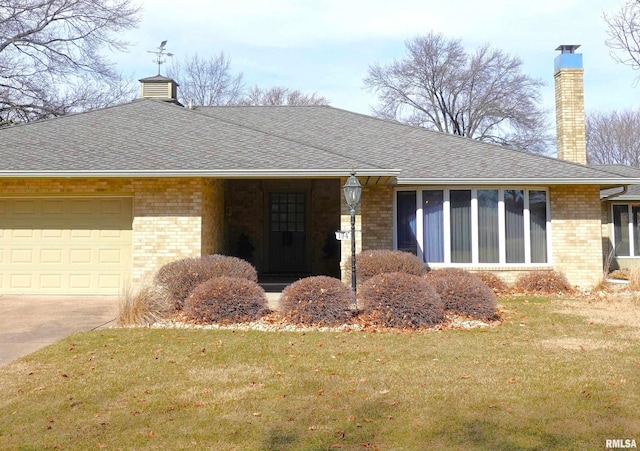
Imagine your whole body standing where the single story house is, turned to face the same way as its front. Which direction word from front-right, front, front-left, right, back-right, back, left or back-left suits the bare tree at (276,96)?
back

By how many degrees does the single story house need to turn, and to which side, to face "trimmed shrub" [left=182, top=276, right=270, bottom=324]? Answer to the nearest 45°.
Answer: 0° — it already faces it

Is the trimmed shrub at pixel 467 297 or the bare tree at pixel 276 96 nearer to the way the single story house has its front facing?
the trimmed shrub

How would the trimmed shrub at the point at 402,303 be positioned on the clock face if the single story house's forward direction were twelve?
The trimmed shrub is roughly at 11 o'clock from the single story house.

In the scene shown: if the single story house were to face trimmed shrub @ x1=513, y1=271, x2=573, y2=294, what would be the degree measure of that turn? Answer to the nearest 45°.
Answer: approximately 90° to its left

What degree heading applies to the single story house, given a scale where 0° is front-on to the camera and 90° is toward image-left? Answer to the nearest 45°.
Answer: approximately 0°

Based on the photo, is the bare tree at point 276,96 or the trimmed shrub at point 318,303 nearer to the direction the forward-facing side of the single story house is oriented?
the trimmed shrub

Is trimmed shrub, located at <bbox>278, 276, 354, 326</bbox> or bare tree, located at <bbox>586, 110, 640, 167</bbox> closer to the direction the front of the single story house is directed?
the trimmed shrub
